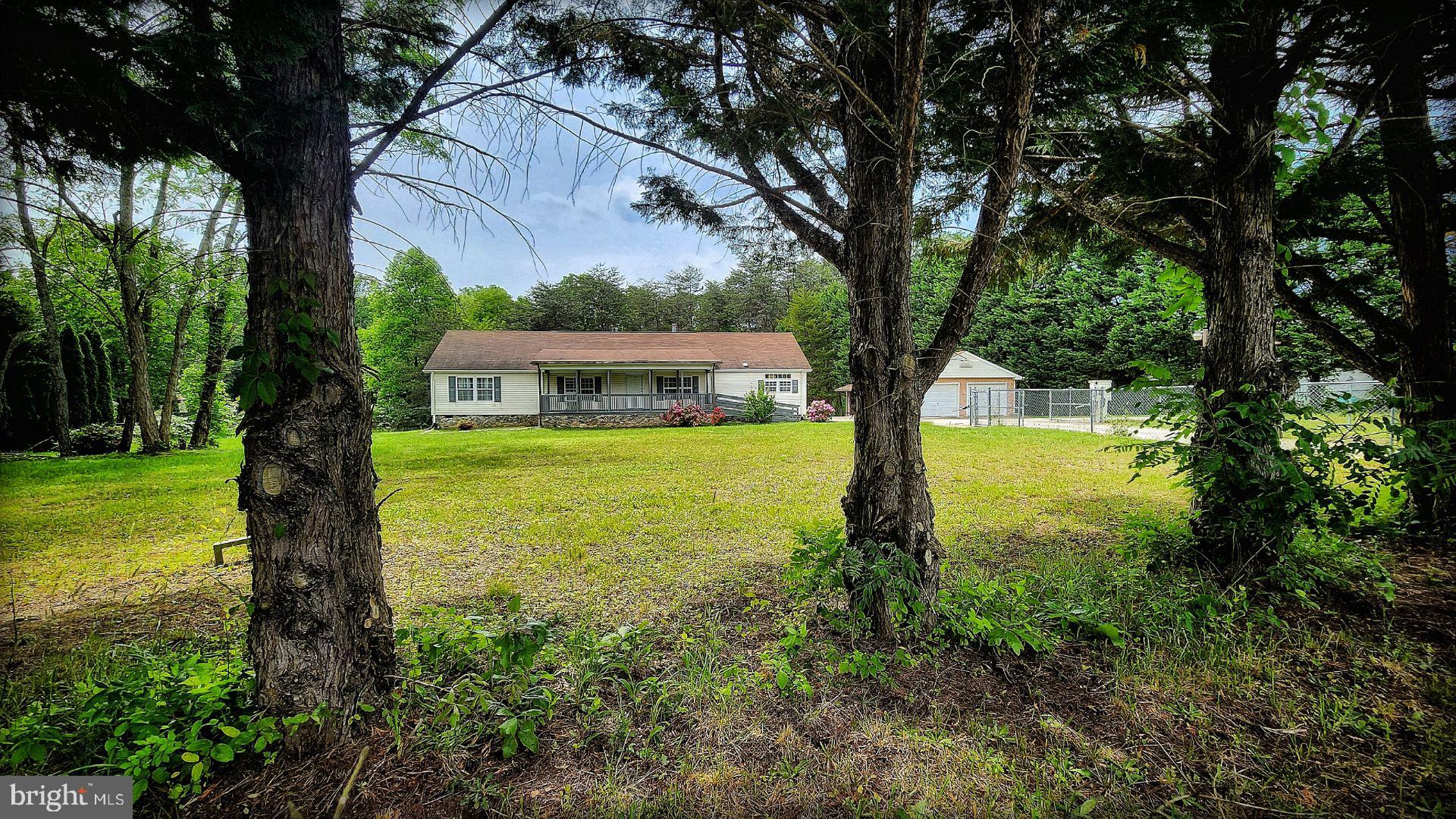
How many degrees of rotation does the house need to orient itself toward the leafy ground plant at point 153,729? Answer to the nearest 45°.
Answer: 0° — it already faces it

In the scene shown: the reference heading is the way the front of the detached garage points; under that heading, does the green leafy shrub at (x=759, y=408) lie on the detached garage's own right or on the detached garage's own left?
on the detached garage's own right

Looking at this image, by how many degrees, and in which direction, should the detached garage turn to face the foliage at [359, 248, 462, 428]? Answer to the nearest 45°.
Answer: approximately 90° to its right

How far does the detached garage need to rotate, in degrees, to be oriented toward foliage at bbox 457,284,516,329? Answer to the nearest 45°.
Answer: approximately 90° to its right

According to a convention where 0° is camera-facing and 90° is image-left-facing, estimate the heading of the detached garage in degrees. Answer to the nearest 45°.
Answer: approximately 0°

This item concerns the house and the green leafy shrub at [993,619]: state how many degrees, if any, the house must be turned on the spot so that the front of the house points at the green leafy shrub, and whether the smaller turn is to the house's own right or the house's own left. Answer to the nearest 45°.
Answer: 0° — it already faces it

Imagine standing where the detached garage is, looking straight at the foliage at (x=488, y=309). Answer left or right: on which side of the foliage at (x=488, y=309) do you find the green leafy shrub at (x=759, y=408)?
left

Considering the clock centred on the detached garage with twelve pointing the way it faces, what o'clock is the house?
The house is roughly at 2 o'clock from the detached garage.

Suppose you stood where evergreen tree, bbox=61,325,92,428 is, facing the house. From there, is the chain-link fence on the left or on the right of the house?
right
